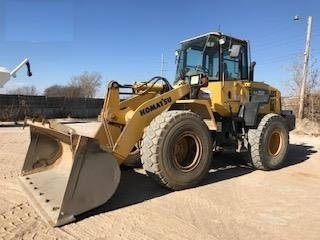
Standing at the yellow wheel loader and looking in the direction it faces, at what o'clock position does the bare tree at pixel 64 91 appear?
The bare tree is roughly at 4 o'clock from the yellow wheel loader.

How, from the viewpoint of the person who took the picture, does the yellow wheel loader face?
facing the viewer and to the left of the viewer

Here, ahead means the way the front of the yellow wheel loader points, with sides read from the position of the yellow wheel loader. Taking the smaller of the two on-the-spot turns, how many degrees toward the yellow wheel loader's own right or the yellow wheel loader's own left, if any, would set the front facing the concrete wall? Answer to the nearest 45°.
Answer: approximately 90° to the yellow wheel loader's own right
